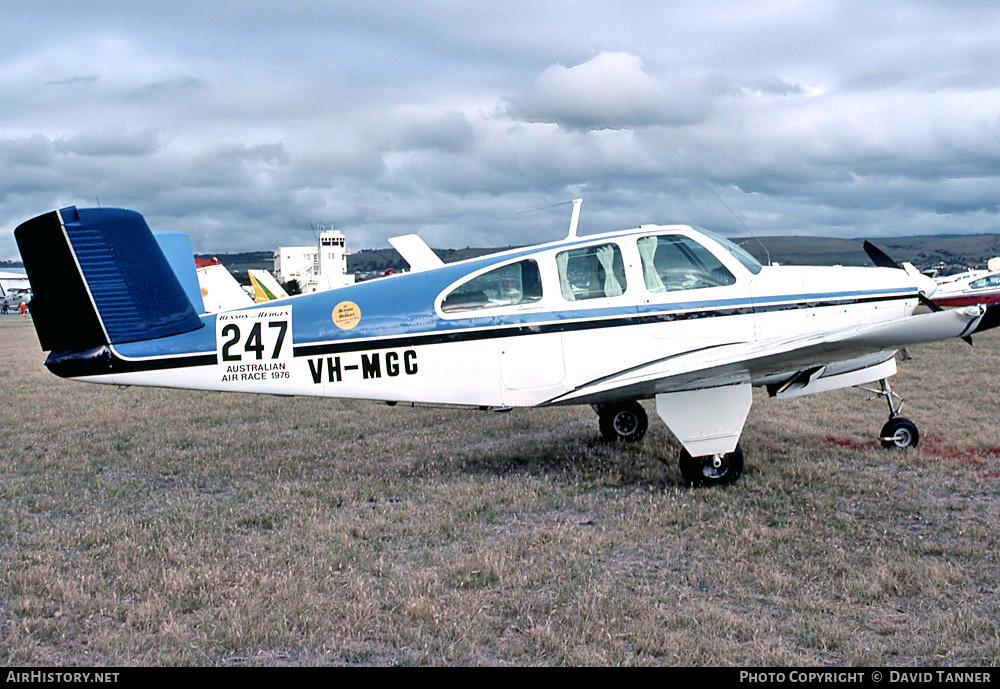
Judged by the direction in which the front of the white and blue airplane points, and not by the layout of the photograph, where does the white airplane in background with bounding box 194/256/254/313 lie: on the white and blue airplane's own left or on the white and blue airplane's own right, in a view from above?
on the white and blue airplane's own left

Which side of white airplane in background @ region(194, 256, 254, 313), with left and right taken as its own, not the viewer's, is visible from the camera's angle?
right

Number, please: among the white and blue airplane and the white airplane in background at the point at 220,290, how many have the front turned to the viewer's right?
2

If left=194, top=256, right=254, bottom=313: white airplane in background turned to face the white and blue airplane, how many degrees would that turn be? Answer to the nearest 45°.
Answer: approximately 90° to its right

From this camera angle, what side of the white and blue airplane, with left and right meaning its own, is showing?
right
